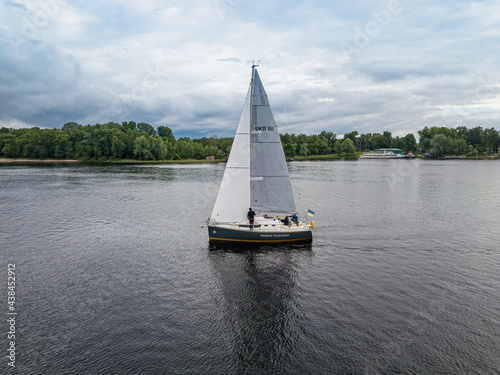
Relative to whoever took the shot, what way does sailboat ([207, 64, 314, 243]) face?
facing to the left of the viewer
